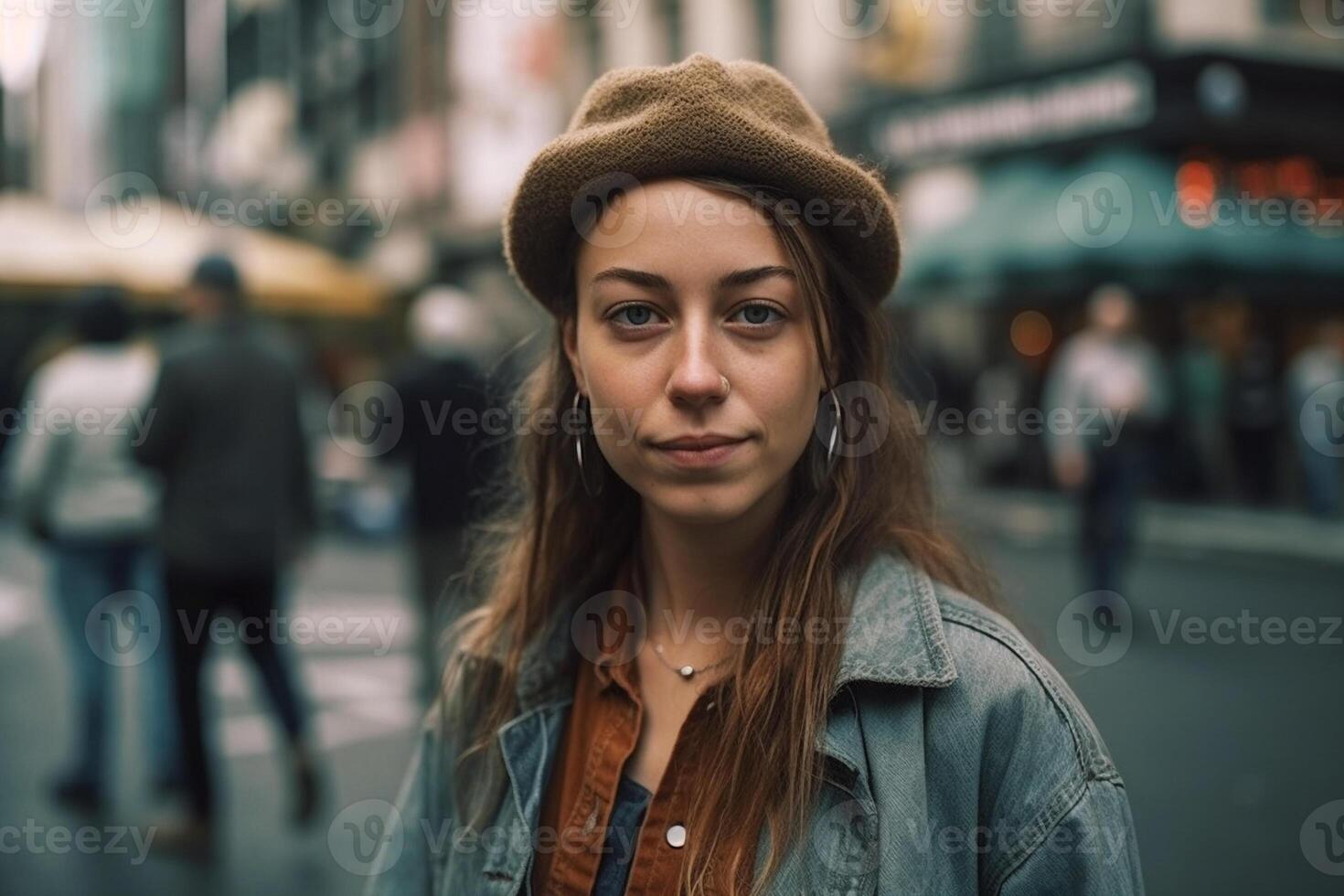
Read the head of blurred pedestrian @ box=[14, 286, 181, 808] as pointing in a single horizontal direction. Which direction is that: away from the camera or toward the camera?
away from the camera

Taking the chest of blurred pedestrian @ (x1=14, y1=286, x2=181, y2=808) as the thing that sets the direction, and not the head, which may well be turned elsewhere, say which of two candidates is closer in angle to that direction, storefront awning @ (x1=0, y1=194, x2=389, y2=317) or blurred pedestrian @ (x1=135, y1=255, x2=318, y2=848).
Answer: the storefront awning

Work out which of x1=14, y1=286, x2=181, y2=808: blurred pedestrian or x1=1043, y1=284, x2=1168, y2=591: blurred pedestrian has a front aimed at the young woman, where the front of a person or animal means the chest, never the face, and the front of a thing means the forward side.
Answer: x1=1043, y1=284, x2=1168, y2=591: blurred pedestrian

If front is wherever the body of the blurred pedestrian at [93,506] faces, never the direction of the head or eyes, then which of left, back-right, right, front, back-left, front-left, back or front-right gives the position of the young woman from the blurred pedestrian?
back

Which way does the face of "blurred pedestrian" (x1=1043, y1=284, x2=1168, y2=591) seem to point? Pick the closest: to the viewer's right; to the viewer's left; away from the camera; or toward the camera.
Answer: toward the camera

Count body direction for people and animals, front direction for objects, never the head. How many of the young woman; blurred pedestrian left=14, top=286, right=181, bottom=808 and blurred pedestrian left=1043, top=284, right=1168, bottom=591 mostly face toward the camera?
2

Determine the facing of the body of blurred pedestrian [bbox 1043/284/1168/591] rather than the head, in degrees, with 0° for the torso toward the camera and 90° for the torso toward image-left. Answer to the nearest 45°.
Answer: approximately 0°

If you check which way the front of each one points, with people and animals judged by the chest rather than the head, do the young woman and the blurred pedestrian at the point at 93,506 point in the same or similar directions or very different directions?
very different directions

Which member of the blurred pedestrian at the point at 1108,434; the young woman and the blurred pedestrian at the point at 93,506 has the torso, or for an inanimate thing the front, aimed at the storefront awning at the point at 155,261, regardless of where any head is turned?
the blurred pedestrian at the point at 93,506

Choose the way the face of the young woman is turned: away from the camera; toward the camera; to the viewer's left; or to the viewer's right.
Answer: toward the camera

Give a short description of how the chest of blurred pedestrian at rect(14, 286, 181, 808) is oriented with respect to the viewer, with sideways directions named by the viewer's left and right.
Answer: facing away from the viewer

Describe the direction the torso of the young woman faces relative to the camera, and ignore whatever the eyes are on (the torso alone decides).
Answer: toward the camera

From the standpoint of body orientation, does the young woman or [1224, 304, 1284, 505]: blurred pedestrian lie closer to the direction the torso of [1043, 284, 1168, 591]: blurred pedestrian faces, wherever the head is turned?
the young woman

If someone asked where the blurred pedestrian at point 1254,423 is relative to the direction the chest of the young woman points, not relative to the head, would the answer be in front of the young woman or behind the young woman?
behind

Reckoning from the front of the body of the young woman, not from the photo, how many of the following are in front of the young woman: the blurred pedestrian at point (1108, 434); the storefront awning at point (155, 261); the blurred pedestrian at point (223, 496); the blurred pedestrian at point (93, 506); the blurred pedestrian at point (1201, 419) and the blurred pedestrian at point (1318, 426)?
0

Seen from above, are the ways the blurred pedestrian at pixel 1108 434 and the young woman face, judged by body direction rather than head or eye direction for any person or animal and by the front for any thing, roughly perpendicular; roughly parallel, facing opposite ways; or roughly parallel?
roughly parallel

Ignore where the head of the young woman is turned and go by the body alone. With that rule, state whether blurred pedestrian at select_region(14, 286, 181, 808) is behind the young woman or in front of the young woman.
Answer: behind

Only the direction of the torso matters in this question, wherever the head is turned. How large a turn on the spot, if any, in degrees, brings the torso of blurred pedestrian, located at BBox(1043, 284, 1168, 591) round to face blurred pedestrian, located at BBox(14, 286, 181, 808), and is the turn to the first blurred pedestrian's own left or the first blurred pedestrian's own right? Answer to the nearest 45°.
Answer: approximately 45° to the first blurred pedestrian's own right

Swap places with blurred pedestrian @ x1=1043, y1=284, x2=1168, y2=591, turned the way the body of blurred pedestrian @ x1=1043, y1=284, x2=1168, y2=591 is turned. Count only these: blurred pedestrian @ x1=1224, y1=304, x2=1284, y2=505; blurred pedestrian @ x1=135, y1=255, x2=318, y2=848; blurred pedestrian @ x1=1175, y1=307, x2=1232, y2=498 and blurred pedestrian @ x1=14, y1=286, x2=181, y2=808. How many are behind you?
2
